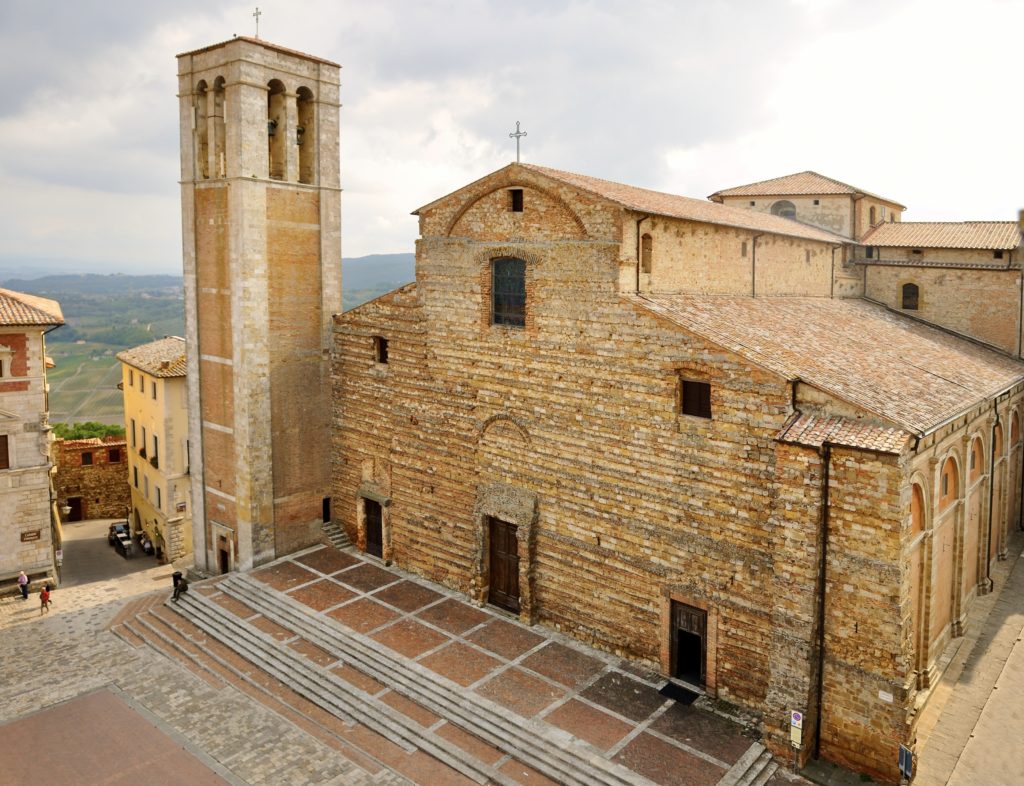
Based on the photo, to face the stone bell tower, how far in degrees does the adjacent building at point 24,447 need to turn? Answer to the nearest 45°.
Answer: approximately 45° to its left

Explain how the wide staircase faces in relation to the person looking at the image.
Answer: facing the viewer and to the left of the viewer

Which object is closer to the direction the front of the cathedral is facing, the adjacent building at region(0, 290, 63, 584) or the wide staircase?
the wide staircase

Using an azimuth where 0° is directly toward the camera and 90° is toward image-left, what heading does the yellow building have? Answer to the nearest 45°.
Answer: approximately 45°

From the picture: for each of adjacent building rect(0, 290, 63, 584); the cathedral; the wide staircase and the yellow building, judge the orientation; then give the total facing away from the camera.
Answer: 0

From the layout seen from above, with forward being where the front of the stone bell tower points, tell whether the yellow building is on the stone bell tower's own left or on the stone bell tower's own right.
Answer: on the stone bell tower's own right

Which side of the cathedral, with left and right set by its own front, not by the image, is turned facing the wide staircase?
front

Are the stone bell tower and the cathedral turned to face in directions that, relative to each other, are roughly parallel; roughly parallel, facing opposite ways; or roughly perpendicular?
roughly parallel

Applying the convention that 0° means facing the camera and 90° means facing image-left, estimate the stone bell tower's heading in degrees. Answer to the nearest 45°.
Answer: approximately 45°

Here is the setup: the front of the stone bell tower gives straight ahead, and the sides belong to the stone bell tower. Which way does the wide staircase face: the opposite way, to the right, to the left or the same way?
the same way

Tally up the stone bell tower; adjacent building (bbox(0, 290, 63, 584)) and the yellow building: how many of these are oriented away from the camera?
0
